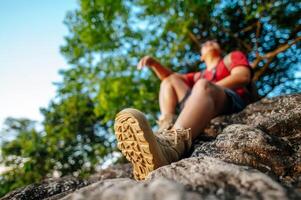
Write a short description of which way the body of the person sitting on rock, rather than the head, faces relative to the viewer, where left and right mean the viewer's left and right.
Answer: facing the viewer and to the left of the viewer
